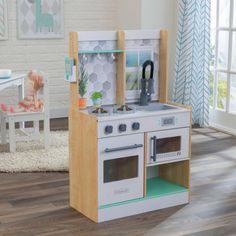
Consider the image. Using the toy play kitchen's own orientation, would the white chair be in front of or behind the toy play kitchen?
behind

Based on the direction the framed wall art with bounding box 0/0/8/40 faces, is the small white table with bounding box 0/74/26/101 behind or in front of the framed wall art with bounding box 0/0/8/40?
in front

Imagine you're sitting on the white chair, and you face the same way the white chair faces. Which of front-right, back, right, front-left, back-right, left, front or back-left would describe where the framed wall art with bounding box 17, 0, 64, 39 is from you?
right

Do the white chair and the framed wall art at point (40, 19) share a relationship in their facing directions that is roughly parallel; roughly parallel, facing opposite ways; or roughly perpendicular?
roughly perpendicular

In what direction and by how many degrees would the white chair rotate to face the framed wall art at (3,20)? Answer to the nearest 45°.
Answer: approximately 90° to its right

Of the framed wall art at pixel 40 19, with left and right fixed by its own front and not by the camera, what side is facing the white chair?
front

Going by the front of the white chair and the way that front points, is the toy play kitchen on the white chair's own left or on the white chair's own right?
on the white chair's own left

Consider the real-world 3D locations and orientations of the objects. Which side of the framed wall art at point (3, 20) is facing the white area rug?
front

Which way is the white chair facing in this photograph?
to the viewer's left
